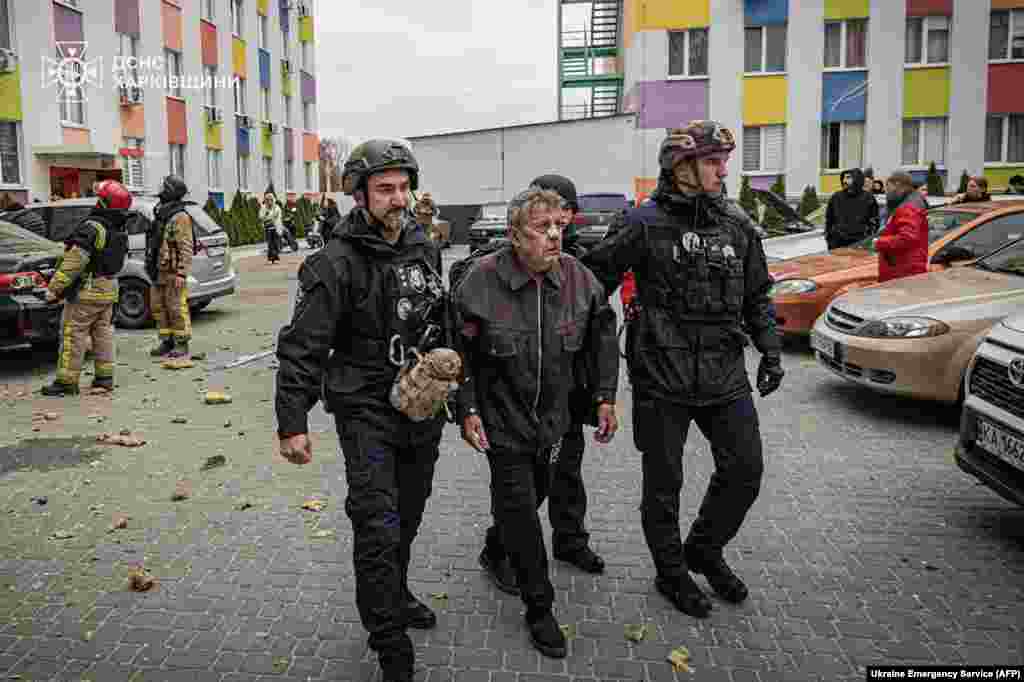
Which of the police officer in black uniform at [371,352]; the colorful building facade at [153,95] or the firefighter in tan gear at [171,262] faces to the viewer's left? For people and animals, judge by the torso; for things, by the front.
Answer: the firefighter in tan gear

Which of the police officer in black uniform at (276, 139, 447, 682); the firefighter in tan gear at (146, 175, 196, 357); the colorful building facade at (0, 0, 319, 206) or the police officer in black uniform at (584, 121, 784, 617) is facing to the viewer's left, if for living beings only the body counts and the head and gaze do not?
the firefighter in tan gear

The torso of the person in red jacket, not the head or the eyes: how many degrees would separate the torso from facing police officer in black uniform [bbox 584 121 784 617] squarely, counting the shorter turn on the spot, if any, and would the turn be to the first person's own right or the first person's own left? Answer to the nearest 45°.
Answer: approximately 90° to the first person's own left

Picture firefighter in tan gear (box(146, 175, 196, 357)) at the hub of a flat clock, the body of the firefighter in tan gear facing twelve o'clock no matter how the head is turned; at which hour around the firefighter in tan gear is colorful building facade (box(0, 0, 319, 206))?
The colorful building facade is roughly at 3 o'clock from the firefighter in tan gear.

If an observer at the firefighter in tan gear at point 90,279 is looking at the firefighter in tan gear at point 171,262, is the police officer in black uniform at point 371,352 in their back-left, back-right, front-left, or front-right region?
back-right

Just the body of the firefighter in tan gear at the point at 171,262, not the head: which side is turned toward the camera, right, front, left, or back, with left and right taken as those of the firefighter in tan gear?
left

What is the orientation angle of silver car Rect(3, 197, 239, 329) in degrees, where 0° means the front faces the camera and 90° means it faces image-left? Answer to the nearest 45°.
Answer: approximately 135°

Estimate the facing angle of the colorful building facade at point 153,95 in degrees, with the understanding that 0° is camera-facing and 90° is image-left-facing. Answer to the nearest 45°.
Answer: approximately 315°

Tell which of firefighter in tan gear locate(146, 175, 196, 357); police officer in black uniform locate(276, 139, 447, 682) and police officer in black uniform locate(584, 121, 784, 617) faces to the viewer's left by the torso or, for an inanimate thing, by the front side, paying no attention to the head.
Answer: the firefighter in tan gear

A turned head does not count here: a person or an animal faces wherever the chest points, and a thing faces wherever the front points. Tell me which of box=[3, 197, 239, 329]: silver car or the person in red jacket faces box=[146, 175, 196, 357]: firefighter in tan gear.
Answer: the person in red jacket

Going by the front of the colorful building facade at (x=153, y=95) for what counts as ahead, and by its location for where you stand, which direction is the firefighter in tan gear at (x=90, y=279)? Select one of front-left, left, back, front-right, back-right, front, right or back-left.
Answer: front-right

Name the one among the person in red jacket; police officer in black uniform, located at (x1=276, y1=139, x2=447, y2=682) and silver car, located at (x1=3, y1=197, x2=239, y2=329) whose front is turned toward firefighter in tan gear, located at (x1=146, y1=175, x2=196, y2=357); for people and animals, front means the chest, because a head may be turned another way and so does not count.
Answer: the person in red jacket
